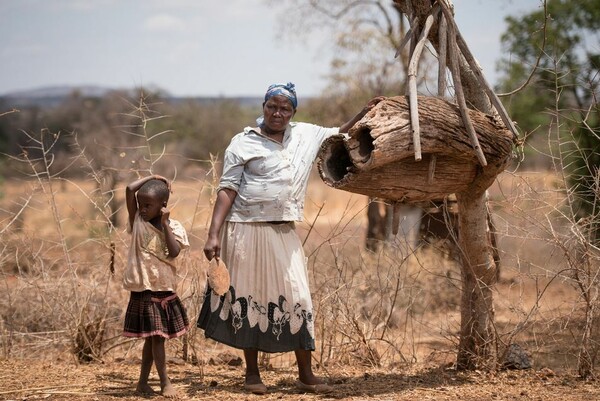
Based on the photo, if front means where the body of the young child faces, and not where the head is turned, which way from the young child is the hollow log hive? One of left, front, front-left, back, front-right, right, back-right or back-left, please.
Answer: left

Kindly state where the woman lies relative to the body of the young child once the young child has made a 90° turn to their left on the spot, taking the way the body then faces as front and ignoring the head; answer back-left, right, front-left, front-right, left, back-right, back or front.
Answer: front

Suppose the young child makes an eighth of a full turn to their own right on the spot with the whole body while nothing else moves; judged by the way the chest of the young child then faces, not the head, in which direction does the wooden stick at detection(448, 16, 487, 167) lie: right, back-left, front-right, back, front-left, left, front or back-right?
back-left

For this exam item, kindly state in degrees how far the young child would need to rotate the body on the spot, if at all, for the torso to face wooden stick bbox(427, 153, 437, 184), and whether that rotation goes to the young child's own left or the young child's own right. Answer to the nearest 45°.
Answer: approximately 90° to the young child's own left

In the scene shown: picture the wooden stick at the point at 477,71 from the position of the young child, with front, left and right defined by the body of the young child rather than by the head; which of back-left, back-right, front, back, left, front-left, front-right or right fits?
left

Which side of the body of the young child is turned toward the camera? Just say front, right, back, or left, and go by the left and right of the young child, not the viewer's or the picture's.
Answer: front

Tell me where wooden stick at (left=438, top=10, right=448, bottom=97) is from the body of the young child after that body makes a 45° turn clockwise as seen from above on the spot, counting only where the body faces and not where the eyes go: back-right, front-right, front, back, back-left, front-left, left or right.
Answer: back-left
